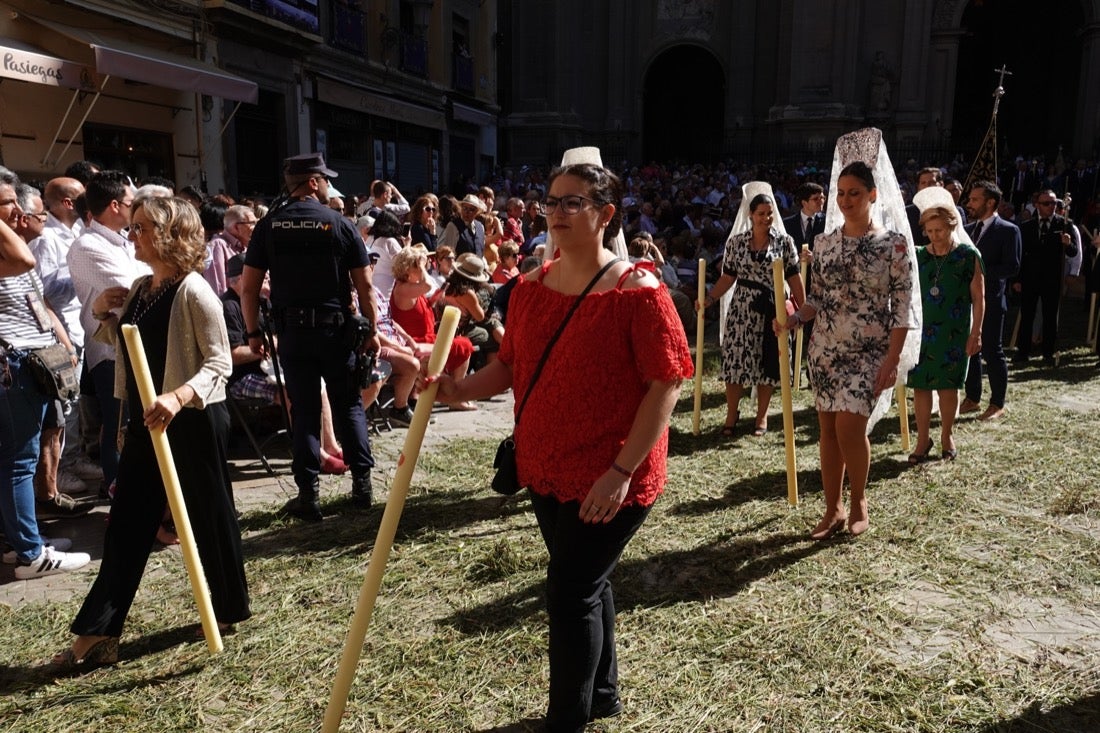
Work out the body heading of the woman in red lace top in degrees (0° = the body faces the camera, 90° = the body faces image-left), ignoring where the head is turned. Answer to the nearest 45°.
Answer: approximately 45°

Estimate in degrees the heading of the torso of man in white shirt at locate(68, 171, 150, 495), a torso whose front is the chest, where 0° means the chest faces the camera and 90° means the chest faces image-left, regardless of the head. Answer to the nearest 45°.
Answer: approximately 270°

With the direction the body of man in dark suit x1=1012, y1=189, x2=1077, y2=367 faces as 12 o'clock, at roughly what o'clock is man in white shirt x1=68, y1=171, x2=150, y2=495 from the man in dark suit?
The man in white shirt is roughly at 1 o'clock from the man in dark suit.

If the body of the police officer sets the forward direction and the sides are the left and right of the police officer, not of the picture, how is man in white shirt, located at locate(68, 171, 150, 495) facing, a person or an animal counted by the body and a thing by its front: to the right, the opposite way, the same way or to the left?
to the right

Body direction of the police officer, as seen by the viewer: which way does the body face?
away from the camera

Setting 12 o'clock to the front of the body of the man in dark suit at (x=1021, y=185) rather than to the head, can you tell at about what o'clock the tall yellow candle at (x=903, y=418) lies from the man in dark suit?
The tall yellow candle is roughly at 12 o'clock from the man in dark suit.

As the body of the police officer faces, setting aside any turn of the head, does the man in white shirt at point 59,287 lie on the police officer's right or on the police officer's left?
on the police officer's left

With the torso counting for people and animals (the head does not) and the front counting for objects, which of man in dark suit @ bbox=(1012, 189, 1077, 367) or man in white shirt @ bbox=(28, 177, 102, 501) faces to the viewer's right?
the man in white shirt

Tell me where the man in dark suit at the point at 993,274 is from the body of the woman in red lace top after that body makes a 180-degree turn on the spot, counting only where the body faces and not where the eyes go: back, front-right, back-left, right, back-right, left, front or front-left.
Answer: front

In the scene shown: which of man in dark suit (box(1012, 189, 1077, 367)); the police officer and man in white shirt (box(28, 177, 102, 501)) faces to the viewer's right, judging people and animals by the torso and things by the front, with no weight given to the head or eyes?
the man in white shirt

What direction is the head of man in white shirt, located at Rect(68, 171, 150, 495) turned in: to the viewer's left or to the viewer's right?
to the viewer's right

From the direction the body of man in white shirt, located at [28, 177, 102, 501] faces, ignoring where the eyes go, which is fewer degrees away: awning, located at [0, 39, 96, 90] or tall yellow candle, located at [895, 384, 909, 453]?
the tall yellow candle

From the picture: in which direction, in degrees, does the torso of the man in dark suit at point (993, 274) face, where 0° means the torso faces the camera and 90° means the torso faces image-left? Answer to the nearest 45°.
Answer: approximately 45°

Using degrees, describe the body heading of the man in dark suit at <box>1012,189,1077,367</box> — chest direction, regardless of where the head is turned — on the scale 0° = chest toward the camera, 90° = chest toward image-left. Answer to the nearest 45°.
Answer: approximately 0°

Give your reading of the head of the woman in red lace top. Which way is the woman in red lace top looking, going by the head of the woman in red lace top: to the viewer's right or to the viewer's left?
to the viewer's left
